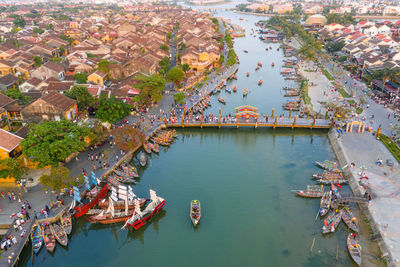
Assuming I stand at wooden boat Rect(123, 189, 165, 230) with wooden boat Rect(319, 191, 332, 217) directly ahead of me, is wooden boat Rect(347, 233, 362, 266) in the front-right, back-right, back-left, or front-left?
front-right

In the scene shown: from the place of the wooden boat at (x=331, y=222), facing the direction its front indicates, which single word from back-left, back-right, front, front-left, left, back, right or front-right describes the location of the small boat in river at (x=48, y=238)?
front

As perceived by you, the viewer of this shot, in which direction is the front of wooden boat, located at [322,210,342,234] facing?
facing the viewer and to the left of the viewer

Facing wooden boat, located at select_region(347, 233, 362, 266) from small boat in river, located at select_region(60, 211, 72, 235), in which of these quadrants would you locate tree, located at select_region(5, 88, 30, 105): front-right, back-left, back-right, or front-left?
back-left

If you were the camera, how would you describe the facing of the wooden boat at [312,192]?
facing to the left of the viewer

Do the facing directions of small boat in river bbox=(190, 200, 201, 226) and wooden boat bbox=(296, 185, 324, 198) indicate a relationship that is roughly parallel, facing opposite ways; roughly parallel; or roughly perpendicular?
roughly perpendicular

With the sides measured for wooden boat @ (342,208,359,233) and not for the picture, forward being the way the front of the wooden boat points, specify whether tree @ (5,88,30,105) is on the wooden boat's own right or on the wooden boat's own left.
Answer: on the wooden boat's own right

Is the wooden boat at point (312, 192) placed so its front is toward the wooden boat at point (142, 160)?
yes
